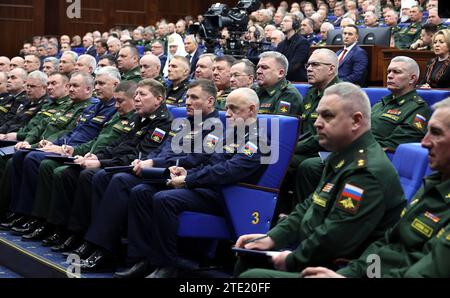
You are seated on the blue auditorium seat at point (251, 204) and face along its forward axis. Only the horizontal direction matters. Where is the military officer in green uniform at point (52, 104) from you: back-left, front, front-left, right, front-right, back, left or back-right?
front-right

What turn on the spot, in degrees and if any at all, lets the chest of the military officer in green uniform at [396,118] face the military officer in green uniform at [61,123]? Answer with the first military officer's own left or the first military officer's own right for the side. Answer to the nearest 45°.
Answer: approximately 90° to the first military officer's own right

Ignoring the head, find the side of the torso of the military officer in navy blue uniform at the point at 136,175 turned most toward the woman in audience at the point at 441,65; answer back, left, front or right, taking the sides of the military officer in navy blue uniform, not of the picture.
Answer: back

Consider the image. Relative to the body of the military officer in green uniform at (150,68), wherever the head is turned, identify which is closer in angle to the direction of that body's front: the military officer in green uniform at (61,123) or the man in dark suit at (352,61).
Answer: the military officer in green uniform

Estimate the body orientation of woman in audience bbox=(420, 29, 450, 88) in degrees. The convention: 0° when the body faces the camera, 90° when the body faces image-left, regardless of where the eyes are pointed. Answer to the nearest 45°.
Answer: approximately 45°

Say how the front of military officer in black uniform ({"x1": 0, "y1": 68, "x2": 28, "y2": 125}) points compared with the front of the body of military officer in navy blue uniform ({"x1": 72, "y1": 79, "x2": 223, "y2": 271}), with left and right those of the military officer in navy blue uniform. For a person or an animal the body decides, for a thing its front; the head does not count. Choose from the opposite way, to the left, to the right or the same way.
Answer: the same way

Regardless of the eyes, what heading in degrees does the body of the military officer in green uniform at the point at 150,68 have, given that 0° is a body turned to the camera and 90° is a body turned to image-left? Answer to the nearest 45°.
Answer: approximately 45°

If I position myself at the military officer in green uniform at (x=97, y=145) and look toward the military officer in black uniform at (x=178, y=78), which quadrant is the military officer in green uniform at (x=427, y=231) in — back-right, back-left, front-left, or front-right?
back-right

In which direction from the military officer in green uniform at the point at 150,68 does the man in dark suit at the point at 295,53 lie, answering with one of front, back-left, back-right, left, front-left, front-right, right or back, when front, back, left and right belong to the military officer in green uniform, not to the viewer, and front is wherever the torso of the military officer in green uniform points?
back

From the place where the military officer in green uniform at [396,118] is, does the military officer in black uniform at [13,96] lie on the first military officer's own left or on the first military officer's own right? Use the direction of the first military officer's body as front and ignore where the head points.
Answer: on the first military officer's own right

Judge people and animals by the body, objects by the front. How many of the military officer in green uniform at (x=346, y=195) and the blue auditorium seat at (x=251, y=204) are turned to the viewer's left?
2

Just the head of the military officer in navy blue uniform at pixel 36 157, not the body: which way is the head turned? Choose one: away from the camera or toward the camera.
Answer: toward the camera

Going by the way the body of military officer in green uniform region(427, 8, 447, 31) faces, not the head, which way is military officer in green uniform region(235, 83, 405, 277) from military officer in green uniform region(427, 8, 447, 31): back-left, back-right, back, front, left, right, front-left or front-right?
front-left

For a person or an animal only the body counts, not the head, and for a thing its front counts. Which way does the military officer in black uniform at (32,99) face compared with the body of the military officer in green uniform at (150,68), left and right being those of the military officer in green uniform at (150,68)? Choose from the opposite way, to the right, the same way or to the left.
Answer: the same way

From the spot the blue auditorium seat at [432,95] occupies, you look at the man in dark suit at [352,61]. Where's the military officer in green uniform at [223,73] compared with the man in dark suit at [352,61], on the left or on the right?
left

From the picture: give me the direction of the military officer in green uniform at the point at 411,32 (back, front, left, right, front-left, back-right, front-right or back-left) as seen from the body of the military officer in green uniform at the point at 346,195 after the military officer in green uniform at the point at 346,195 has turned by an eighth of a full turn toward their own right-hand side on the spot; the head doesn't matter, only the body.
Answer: front-right

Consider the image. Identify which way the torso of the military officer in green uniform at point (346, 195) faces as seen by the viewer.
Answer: to the viewer's left

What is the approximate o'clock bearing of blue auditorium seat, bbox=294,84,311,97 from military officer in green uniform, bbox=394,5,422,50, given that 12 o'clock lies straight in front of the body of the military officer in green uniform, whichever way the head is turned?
The blue auditorium seat is roughly at 11 o'clock from the military officer in green uniform.

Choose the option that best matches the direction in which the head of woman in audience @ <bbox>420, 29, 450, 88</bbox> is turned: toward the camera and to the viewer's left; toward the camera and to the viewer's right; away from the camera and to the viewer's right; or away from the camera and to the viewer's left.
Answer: toward the camera and to the viewer's left

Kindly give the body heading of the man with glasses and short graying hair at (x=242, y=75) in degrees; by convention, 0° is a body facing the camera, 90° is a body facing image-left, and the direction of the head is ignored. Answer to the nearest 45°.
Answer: approximately 45°

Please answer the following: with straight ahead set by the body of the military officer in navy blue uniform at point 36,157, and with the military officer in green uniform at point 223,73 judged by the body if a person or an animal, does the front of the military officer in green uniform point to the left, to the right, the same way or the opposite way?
the same way
